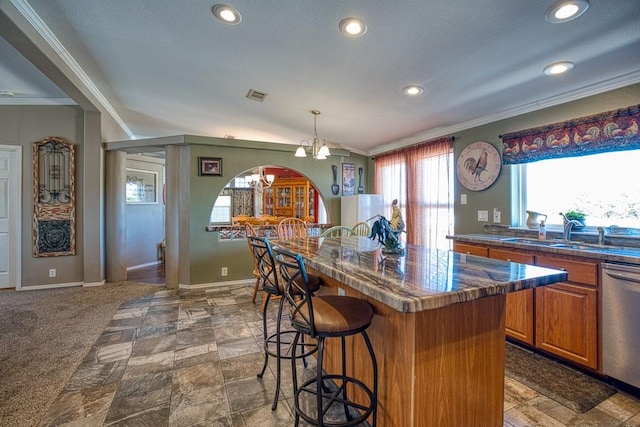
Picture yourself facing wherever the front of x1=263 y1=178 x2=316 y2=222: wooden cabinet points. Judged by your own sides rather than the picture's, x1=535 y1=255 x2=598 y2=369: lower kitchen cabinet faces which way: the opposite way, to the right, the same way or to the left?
to the right

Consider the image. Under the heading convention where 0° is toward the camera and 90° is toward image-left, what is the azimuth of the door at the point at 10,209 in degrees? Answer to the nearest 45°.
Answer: approximately 0°

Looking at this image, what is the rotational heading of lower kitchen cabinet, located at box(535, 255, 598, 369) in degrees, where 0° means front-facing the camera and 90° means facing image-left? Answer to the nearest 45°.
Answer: approximately 45°

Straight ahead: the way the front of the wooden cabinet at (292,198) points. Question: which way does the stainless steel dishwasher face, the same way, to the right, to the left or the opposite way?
to the right

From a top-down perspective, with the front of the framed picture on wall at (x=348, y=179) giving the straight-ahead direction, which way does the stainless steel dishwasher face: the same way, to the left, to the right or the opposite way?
to the right

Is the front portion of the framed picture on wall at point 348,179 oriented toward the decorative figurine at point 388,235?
yes

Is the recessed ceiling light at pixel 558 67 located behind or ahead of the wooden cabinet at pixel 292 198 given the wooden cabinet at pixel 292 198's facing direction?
ahead

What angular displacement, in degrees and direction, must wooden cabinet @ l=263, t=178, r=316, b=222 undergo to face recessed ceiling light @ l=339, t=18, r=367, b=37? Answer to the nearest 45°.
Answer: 0° — it already faces it
